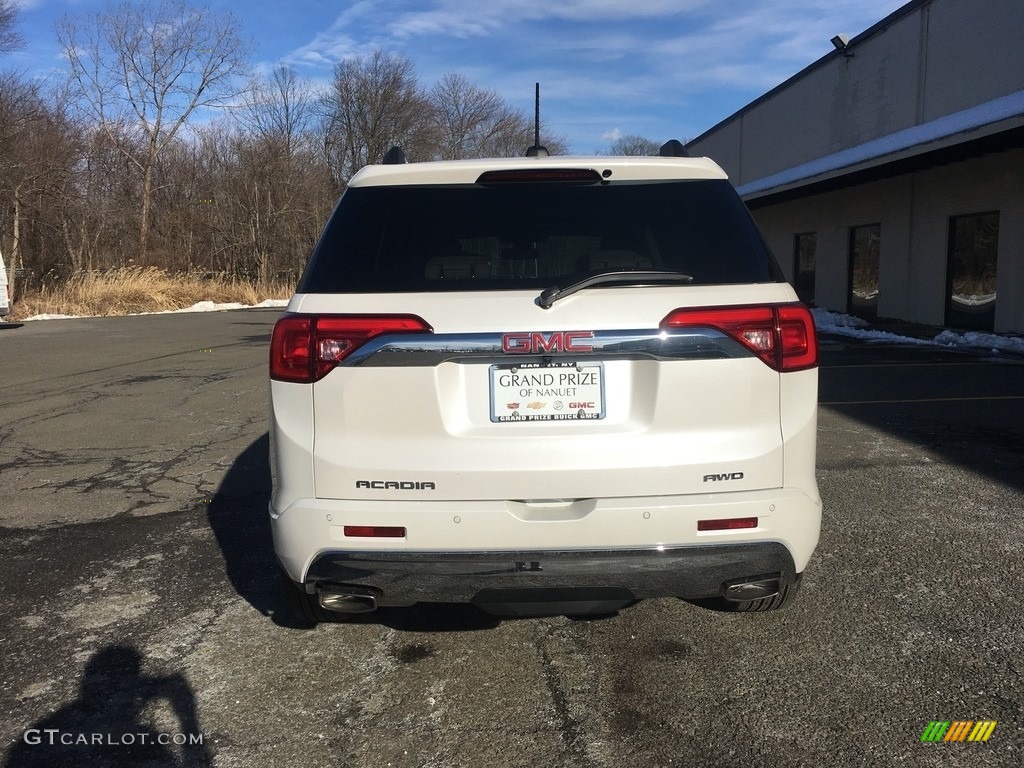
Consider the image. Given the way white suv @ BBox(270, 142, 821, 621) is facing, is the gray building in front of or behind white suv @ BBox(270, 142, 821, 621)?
in front

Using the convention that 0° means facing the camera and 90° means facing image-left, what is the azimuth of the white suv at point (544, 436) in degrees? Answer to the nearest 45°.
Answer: approximately 180°
